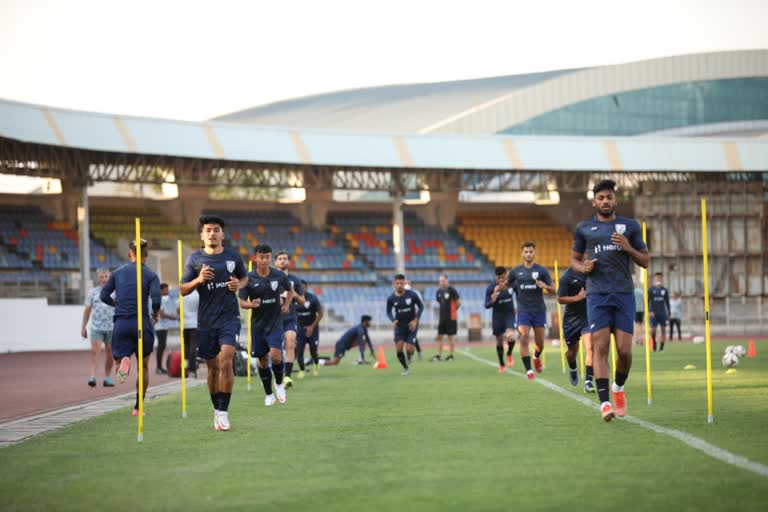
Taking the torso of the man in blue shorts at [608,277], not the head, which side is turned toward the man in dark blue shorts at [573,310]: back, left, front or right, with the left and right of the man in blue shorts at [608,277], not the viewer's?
back

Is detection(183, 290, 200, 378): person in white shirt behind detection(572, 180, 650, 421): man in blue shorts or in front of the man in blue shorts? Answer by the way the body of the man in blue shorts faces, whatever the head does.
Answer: behind

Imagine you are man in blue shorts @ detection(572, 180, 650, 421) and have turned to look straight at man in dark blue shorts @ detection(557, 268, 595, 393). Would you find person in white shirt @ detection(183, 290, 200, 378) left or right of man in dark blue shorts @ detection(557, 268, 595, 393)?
left

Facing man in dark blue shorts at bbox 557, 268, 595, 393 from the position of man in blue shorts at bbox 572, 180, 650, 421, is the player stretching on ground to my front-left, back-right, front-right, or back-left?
front-left

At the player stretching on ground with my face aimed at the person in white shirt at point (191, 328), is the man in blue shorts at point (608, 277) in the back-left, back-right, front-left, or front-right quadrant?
front-left

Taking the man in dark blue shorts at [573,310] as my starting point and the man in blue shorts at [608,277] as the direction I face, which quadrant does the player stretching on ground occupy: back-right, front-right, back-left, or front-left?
back-right

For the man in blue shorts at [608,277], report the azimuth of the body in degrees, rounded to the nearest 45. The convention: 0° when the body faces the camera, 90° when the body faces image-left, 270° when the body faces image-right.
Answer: approximately 0°
